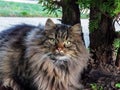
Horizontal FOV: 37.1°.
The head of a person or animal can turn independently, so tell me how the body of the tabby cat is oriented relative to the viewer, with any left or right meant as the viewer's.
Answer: facing the viewer and to the right of the viewer

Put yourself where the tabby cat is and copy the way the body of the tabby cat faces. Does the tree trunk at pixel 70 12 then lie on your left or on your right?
on your left

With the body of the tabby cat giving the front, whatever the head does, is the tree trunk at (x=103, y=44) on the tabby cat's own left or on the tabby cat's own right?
on the tabby cat's own left
